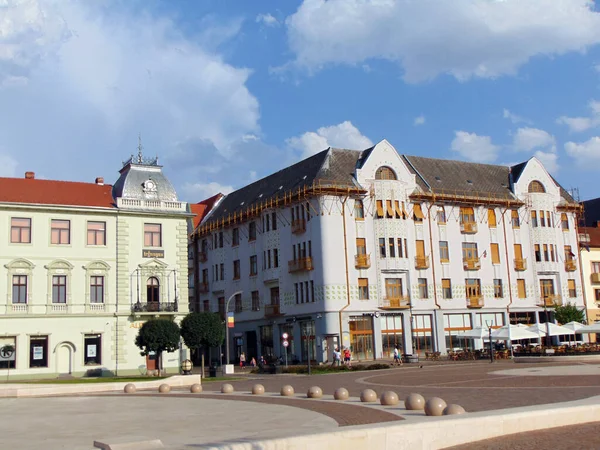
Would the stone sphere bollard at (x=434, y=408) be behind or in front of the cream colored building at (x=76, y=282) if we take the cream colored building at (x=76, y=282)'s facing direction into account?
in front

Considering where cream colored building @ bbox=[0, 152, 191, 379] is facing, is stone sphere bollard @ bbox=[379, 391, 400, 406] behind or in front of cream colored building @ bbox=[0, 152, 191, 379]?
in front

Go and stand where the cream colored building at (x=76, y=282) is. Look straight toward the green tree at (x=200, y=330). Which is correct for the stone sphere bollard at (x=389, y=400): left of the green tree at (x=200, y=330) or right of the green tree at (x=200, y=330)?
right

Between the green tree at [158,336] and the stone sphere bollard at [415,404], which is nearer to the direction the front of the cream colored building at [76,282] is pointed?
the stone sphere bollard

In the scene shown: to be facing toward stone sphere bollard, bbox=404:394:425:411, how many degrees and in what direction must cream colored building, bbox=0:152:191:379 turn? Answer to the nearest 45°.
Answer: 0° — it already faces it

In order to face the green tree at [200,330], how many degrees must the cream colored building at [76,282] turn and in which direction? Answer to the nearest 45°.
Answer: approximately 45° to its left

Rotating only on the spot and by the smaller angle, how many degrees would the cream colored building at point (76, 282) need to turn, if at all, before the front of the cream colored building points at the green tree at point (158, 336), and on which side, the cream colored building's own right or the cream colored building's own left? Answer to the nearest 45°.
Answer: approximately 45° to the cream colored building's own left

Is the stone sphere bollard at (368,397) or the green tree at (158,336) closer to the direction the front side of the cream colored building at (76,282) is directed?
the stone sphere bollard

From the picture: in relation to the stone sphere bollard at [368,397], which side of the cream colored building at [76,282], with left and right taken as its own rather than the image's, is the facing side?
front

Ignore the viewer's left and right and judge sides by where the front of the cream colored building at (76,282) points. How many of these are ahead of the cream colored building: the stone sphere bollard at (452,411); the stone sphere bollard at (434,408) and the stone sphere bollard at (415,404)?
3

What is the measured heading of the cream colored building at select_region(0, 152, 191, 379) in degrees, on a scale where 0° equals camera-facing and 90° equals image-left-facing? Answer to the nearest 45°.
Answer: approximately 0°

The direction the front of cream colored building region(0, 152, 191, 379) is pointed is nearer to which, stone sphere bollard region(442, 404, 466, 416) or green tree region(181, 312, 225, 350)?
the stone sphere bollard
